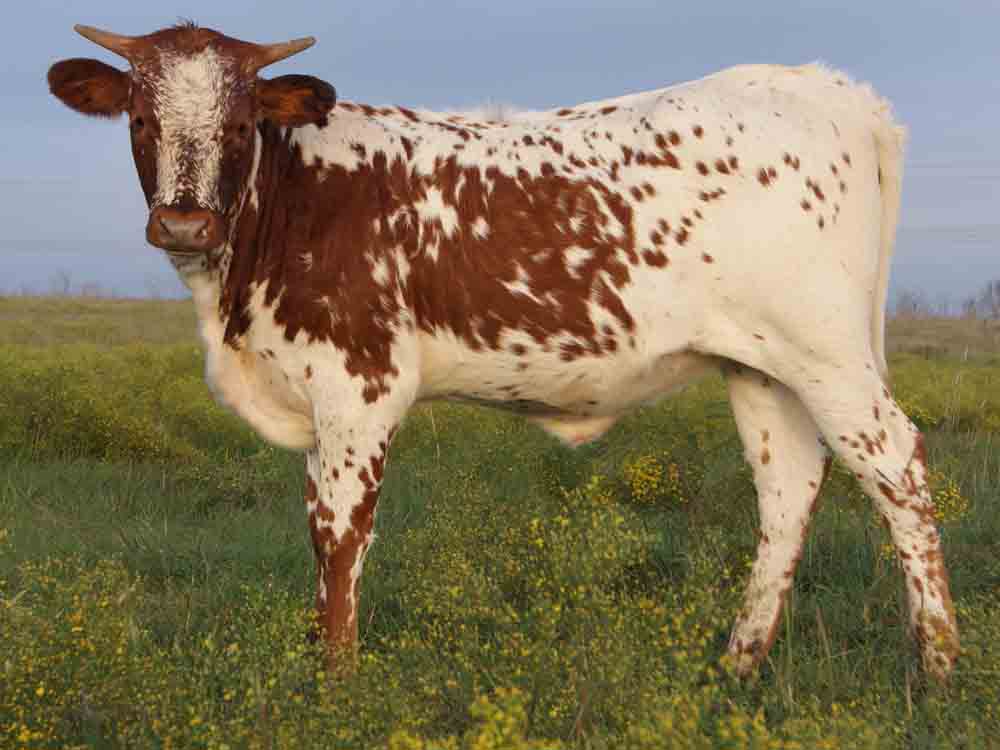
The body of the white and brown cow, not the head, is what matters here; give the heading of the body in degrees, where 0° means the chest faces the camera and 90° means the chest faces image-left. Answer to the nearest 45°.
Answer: approximately 90°
